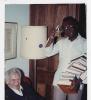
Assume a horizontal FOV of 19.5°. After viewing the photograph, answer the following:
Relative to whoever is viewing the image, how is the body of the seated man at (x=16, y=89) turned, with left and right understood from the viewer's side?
facing the viewer and to the right of the viewer

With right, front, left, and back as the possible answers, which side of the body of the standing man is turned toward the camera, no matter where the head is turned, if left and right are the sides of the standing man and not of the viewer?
front

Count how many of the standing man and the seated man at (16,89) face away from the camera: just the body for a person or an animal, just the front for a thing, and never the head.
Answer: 0
